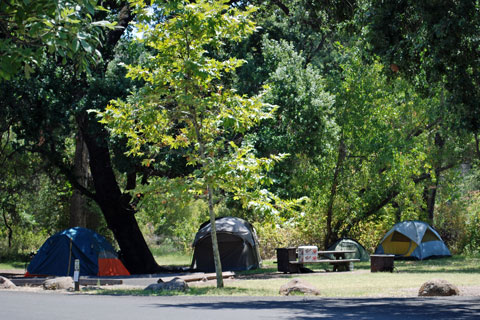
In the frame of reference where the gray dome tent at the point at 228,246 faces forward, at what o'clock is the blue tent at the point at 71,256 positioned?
The blue tent is roughly at 2 o'clock from the gray dome tent.

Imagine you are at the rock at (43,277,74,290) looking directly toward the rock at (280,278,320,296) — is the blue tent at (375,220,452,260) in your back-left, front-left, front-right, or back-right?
front-left

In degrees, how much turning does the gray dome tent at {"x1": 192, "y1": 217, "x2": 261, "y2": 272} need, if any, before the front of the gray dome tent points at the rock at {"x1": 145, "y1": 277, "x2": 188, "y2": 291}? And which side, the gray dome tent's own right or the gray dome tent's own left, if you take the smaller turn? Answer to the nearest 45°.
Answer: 0° — it already faces it

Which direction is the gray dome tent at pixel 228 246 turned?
toward the camera

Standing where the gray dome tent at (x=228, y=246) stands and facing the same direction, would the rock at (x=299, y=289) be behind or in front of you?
in front

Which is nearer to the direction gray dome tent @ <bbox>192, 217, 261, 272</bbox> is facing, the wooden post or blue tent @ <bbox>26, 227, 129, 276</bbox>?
the wooden post

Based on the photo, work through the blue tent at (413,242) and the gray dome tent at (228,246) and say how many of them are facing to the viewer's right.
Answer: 0

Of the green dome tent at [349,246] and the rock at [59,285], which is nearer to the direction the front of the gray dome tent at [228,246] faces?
the rock

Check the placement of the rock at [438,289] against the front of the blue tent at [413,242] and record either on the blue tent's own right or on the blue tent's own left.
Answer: on the blue tent's own left

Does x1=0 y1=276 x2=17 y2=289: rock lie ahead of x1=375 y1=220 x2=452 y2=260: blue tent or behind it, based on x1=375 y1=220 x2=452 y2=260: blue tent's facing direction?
ahead

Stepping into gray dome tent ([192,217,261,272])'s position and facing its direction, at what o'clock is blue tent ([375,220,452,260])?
The blue tent is roughly at 8 o'clock from the gray dome tent.

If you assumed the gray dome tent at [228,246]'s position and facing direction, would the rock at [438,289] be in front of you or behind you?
in front

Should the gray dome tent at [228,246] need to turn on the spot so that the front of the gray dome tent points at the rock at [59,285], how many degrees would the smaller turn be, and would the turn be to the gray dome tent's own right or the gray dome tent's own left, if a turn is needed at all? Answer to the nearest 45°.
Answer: approximately 45° to the gray dome tent's own right

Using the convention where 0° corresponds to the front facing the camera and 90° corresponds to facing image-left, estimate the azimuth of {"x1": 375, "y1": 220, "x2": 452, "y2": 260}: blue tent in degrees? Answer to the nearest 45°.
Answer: approximately 45°
